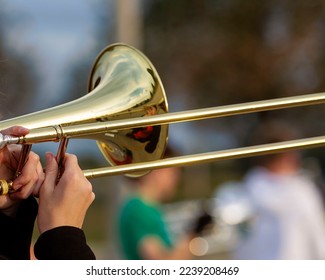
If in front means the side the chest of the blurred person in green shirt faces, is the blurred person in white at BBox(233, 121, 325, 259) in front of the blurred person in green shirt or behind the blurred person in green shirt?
in front
